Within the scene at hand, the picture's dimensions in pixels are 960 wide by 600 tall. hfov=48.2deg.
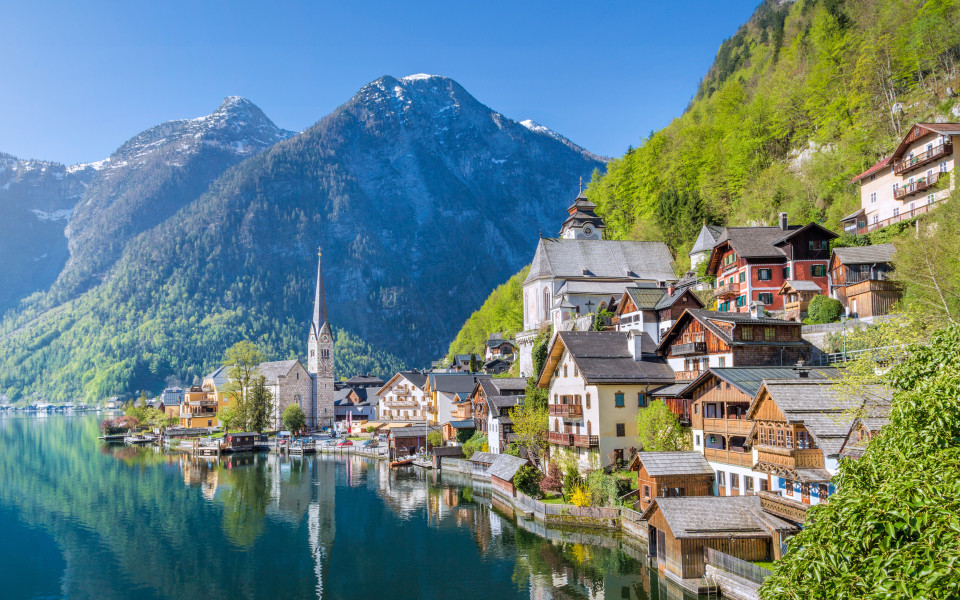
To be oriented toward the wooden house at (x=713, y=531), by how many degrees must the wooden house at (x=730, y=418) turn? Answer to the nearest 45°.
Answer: approximately 45° to its left

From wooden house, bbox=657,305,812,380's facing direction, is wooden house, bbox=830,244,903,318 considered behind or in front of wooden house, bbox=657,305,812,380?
behind

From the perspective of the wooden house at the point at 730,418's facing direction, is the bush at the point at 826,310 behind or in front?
behind

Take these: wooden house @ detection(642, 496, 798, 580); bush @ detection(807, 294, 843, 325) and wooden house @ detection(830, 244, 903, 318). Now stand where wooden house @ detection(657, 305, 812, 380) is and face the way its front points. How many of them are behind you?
2

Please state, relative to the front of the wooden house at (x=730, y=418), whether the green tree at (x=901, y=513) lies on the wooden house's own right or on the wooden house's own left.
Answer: on the wooden house's own left

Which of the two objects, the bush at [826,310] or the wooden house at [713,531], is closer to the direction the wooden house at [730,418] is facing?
the wooden house

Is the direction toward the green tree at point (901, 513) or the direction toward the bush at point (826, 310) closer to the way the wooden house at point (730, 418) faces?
the green tree

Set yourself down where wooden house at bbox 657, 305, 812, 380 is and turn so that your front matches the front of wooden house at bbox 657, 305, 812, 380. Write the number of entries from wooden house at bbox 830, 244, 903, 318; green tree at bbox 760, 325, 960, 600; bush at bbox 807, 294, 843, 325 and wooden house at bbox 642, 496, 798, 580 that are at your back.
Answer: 2

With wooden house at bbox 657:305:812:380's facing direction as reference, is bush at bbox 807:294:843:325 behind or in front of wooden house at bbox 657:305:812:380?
behind

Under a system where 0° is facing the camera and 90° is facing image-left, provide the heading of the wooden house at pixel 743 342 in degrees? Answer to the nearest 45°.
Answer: approximately 45°
